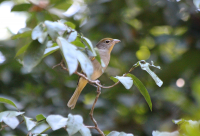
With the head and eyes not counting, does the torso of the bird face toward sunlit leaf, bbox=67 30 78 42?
no

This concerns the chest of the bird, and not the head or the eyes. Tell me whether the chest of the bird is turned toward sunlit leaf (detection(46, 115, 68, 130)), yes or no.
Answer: no

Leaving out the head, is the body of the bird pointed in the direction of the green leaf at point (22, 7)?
no

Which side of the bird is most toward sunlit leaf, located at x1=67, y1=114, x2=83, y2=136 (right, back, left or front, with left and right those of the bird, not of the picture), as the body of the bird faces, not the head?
back

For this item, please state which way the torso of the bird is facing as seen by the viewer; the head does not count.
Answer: to the viewer's right

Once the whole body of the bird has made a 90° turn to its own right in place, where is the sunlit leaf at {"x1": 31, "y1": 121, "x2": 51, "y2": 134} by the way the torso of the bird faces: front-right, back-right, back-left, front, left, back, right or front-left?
right
